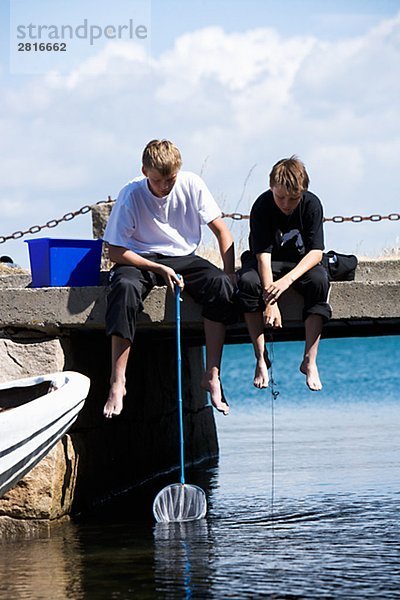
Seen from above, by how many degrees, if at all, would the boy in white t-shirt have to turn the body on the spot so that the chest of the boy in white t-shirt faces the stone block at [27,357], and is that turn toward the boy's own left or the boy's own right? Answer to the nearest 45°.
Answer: approximately 135° to the boy's own right

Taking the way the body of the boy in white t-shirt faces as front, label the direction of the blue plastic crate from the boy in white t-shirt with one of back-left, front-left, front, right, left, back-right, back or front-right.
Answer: back-right

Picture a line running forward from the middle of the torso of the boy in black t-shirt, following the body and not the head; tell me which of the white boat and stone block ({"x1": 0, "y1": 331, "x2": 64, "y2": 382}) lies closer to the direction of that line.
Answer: the white boat

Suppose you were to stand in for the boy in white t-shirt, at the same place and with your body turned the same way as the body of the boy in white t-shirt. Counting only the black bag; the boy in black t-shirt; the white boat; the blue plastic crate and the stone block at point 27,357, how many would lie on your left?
2

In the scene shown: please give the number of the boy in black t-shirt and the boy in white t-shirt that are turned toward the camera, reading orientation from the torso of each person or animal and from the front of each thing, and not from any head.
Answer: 2

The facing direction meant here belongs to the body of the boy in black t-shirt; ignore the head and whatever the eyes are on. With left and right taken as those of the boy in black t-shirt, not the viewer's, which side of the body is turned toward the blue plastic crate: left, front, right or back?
right

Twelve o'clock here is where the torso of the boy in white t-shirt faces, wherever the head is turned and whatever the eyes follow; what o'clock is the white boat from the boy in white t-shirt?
The white boat is roughly at 1 o'clock from the boy in white t-shirt.

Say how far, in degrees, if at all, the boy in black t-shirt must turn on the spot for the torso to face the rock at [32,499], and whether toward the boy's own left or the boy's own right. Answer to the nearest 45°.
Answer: approximately 90° to the boy's own right

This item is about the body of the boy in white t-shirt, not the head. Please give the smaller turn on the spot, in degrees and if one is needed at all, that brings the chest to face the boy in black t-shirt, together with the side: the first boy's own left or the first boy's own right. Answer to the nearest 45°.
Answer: approximately 90° to the first boy's own left
